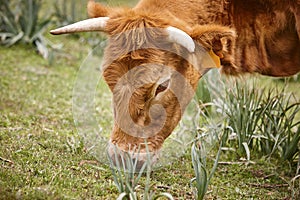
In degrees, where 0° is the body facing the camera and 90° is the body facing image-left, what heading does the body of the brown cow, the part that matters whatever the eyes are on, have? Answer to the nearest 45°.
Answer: approximately 45°

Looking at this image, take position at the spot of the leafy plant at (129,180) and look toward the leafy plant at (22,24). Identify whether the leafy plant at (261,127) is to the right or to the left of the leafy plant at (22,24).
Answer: right

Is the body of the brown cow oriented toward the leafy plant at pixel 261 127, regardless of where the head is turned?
no

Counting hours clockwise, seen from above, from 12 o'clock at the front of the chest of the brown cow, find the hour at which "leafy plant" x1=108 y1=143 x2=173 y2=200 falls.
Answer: The leafy plant is roughly at 11 o'clock from the brown cow.

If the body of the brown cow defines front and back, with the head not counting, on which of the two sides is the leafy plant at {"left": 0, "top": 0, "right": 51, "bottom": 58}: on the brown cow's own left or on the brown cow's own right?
on the brown cow's own right
